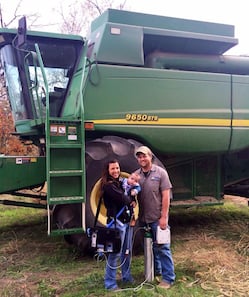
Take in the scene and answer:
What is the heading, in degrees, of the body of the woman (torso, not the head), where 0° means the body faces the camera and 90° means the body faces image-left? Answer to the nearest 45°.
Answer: approximately 315°

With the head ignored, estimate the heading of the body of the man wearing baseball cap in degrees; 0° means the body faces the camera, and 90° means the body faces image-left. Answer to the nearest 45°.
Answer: approximately 45°
